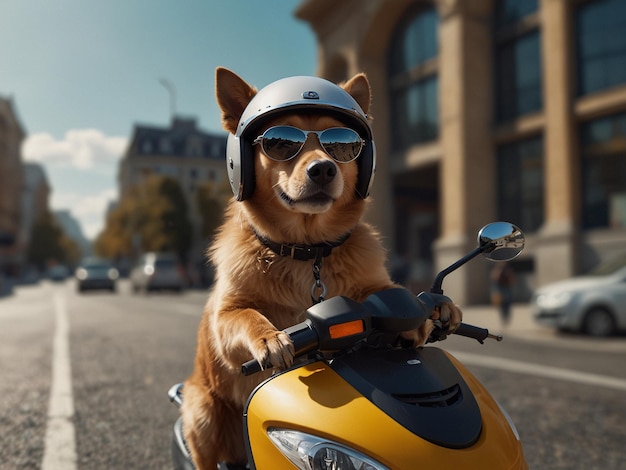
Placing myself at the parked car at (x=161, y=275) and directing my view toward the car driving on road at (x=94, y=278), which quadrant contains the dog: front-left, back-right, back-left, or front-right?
back-left

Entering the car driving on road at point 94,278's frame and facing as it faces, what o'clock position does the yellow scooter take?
The yellow scooter is roughly at 12 o'clock from the car driving on road.

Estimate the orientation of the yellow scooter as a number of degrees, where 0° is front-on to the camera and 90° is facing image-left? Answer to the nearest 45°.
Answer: approximately 315°

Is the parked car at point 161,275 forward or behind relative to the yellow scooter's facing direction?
behind

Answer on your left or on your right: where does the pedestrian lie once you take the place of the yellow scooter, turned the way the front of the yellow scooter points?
on your left

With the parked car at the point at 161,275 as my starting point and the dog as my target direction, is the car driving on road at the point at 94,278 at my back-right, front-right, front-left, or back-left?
back-right

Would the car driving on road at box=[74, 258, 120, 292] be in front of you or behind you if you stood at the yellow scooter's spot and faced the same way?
behind
